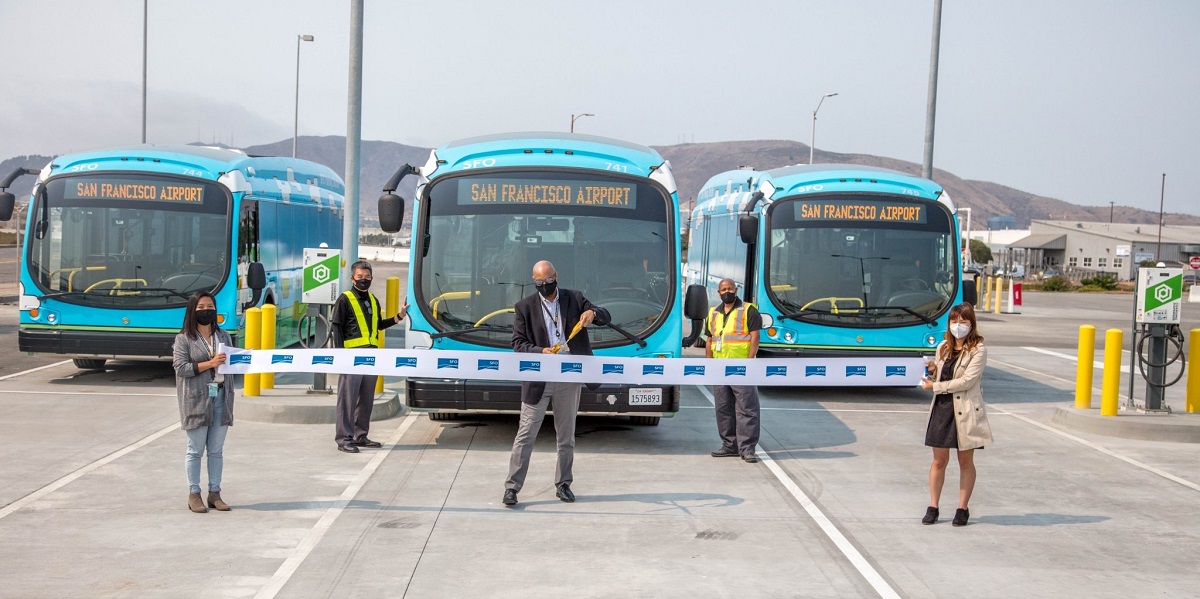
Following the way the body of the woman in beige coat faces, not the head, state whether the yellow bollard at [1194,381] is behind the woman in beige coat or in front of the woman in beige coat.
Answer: behind

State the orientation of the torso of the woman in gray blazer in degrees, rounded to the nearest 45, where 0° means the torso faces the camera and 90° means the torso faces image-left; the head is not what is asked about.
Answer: approximately 315°

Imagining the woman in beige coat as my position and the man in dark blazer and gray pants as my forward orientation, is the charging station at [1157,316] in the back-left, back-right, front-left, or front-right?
back-right

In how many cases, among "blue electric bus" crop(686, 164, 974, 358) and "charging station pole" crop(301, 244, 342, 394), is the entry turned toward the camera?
2

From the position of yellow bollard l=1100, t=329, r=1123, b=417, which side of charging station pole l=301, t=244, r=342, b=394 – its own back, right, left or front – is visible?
left

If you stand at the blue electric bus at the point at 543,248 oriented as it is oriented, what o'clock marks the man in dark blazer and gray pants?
The man in dark blazer and gray pants is roughly at 12 o'clock from the blue electric bus.
